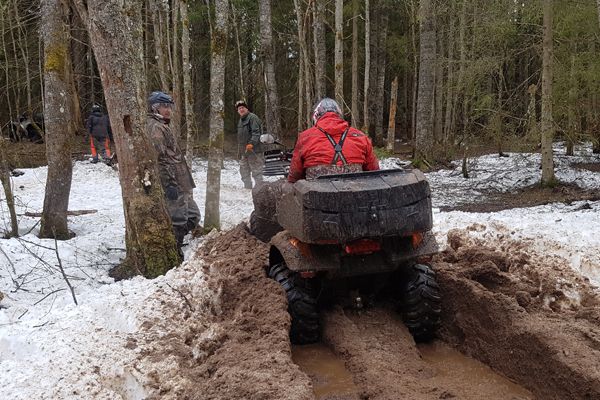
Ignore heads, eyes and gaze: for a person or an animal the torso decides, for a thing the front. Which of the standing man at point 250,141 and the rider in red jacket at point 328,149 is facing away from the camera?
the rider in red jacket

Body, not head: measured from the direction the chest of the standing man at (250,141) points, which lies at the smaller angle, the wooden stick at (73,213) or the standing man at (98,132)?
the wooden stick

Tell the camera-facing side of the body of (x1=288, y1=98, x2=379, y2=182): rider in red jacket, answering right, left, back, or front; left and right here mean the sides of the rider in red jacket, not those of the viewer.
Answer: back

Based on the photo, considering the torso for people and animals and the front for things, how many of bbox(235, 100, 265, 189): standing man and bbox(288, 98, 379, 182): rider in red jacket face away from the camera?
1

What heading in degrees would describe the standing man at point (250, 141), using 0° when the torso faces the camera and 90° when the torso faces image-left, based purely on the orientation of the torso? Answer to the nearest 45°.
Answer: approximately 45°
